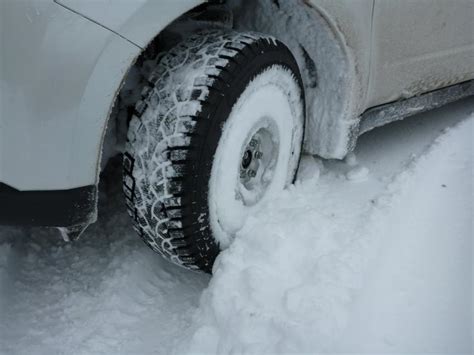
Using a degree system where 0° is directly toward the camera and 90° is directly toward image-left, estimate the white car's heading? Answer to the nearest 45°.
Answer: approximately 45°
